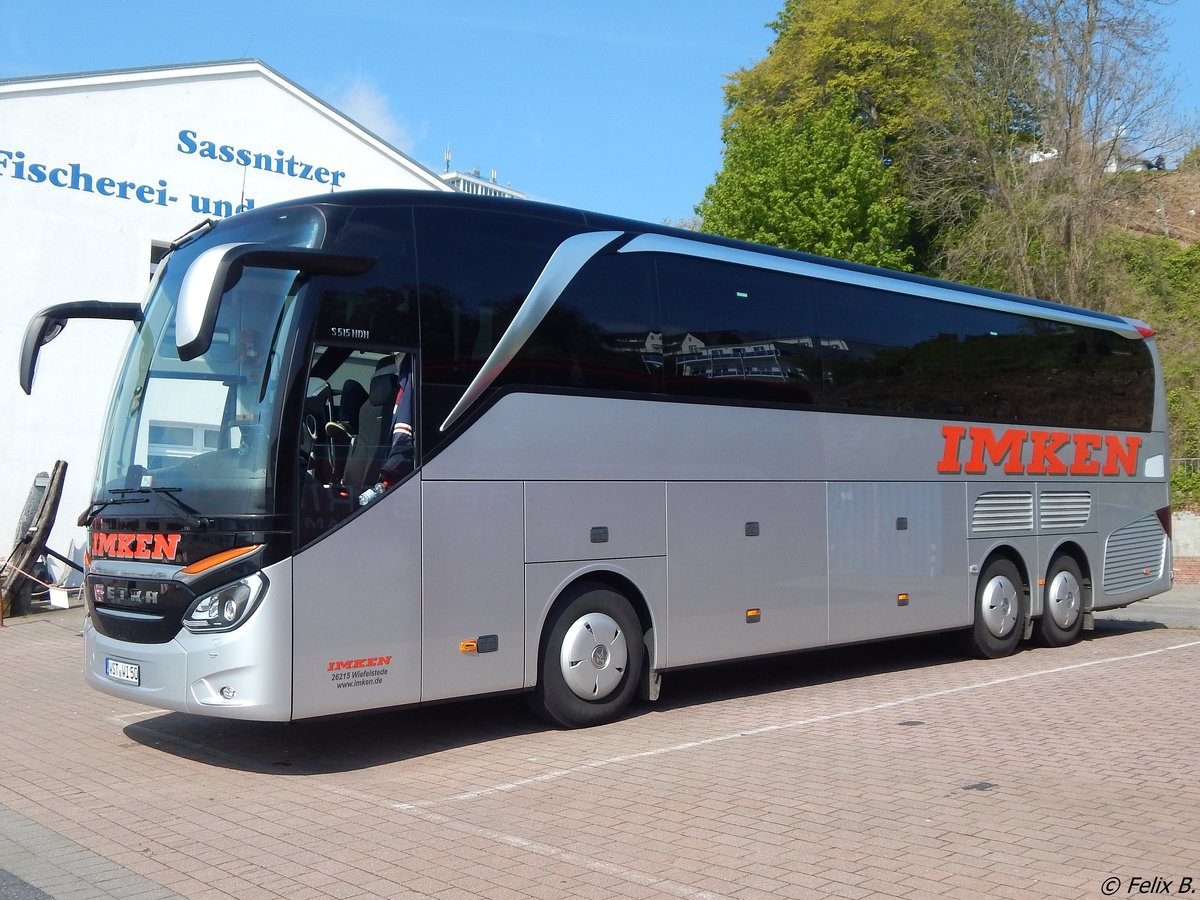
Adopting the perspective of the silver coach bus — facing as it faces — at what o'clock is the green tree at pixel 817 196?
The green tree is roughly at 5 o'clock from the silver coach bus.

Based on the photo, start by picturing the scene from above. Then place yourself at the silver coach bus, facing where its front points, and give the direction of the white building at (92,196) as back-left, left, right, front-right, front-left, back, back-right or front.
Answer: right

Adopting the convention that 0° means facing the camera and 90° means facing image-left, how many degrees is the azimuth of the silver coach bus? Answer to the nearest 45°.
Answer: approximately 45°

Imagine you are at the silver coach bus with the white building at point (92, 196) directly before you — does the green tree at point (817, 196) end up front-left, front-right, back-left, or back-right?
front-right

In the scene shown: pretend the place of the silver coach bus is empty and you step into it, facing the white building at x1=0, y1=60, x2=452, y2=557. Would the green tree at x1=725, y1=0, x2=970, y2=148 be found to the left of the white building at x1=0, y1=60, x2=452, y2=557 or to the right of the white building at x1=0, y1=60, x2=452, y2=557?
right

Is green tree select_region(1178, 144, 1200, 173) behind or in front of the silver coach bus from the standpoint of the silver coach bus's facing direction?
behind

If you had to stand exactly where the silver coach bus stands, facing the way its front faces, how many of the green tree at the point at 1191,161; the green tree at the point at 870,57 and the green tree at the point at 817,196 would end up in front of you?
0

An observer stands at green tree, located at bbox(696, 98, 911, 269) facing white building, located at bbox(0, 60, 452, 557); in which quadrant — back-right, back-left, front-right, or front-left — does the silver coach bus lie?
front-left

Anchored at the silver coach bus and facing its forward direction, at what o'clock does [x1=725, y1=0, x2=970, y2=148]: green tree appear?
The green tree is roughly at 5 o'clock from the silver coach bus.

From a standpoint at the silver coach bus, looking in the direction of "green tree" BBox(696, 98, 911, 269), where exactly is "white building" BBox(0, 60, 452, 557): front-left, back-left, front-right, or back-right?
front-left
